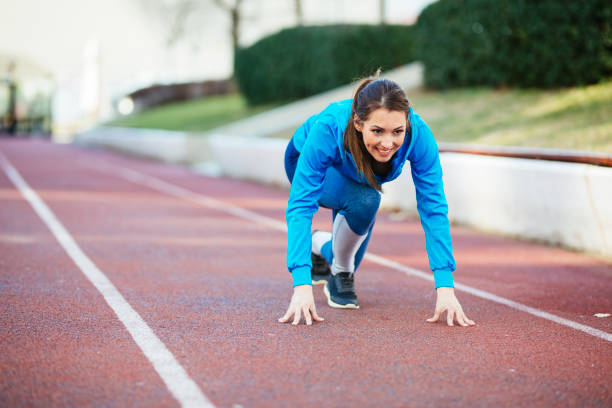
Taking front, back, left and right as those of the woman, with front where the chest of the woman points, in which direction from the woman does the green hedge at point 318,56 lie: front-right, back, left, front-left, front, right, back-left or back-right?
back-left

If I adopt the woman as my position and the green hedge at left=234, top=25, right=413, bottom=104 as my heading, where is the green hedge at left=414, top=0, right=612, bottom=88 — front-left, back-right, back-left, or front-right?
front-right

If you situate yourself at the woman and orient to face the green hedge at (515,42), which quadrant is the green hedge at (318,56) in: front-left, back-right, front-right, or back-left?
front-left

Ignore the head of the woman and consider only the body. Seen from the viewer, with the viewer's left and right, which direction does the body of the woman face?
facing the viewer and to the right of the viewer

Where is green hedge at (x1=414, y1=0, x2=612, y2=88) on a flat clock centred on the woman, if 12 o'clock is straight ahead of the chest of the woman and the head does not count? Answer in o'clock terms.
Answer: The green hedge is roughly at 8 o'clock from the woman.
